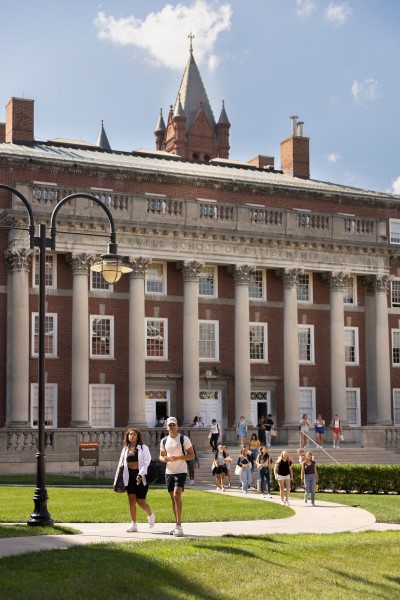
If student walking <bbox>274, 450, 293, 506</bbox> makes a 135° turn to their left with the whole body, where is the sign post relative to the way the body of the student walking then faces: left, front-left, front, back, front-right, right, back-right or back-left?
left

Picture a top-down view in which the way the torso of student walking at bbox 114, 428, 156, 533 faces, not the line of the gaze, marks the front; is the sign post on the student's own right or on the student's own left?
on the student's own right

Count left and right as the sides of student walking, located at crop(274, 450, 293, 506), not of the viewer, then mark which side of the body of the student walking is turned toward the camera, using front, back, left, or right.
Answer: front

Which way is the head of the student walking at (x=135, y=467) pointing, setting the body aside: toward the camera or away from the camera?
toward the camera

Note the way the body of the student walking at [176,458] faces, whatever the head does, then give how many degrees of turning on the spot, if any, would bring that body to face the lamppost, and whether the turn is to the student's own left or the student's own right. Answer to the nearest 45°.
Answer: approximately 135° to the student's own right

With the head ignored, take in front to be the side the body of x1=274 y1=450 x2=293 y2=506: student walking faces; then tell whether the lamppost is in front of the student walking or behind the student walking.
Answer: in front

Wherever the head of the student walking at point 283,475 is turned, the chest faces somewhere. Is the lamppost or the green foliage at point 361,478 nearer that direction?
the lamppost

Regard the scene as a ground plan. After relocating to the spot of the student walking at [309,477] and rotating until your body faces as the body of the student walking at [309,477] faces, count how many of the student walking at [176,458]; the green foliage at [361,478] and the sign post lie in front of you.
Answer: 1

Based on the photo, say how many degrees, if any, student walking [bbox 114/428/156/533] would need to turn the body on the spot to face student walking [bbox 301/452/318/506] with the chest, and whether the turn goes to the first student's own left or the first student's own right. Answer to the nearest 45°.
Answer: approximately 180°

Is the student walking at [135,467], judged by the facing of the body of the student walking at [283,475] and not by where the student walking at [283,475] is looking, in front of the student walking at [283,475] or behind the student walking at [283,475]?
in front

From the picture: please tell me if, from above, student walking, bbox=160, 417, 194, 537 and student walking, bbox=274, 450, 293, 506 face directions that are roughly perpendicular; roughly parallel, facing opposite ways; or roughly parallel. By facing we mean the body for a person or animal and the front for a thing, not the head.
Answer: roughly parallel

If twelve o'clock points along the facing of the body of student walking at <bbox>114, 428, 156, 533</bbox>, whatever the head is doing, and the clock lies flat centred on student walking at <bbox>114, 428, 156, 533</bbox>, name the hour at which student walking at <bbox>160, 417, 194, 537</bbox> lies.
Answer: student walking at <bbox>160, 417, 194, 537</bbox> is roughly at 8 o'clock from student walking at <bbox>114, 428, 156, 533</bbox>.

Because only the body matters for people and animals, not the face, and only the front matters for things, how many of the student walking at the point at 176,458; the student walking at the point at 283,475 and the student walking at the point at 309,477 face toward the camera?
3

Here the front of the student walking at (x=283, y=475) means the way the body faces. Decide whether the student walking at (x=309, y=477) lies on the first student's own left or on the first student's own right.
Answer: on the first student's own left
